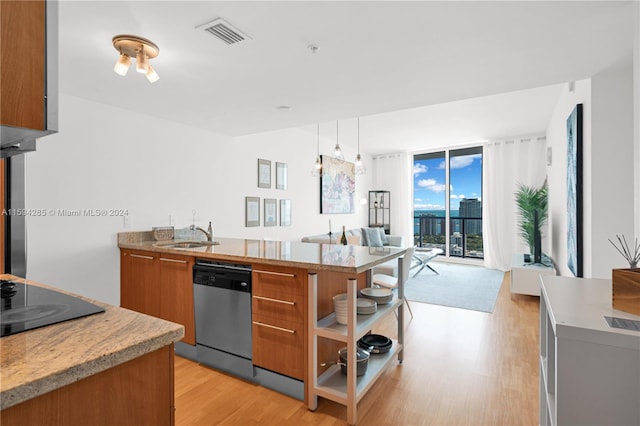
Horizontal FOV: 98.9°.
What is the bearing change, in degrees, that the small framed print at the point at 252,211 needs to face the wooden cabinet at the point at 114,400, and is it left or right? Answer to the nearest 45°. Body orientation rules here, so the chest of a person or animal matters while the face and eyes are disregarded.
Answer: approximately 45° to its right

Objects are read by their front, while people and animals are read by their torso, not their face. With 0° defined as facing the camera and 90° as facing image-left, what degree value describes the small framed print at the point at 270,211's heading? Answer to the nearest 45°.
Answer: approximately 315°

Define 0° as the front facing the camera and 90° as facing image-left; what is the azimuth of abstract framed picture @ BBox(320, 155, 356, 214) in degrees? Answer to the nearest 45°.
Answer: approximately 315°

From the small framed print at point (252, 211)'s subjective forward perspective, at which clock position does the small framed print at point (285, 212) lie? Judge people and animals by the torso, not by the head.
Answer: the small framed print at point (285, 212) is roughly at 9 o'clock from the small framed print at point (252, 211).

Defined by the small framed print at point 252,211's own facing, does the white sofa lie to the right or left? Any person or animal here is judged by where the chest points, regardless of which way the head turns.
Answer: on its left

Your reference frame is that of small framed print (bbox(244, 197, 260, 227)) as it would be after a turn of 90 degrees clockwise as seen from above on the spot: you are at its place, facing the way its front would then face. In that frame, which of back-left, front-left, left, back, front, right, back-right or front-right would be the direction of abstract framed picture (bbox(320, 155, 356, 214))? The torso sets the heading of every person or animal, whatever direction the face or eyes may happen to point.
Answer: back

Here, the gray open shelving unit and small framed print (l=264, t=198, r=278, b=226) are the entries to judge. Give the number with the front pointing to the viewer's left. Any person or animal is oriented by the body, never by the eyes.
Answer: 0

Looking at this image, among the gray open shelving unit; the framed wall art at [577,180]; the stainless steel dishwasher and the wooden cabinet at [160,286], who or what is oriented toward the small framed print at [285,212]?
the framed wall art

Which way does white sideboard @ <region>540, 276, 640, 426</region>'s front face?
to the viewer's left

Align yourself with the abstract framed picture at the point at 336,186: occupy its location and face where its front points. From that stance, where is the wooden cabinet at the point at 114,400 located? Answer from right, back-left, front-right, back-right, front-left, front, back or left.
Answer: front-right

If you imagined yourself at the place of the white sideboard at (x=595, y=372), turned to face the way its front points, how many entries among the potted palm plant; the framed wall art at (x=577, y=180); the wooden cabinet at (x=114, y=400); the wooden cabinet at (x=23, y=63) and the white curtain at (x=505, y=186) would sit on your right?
3

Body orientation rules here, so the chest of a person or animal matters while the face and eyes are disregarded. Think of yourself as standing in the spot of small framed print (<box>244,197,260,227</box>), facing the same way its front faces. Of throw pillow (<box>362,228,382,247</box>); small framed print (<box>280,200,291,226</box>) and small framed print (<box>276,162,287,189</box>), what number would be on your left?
3

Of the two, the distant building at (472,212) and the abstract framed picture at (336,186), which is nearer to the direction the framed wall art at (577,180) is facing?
the abstract framed picture
